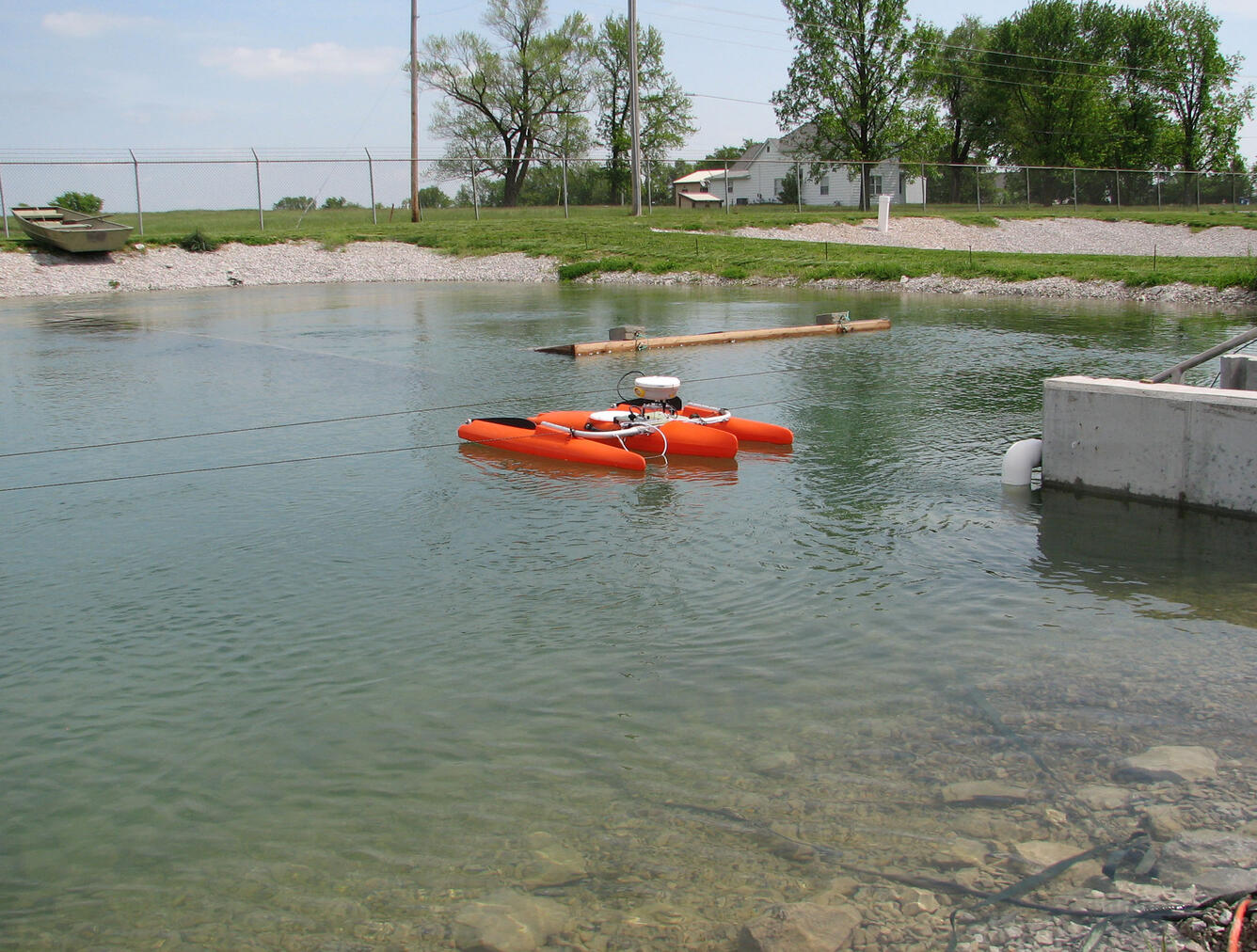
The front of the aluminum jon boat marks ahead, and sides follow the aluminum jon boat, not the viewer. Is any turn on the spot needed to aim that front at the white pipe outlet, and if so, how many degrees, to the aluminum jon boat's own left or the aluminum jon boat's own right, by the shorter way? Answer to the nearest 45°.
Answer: approximately 135° to the aluminum jon boat's own left

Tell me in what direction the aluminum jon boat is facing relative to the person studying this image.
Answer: facing away from the viewer and to the left of the viewer

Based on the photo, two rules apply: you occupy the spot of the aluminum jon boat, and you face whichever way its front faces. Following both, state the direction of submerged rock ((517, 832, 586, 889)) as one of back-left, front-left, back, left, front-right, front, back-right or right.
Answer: back-left

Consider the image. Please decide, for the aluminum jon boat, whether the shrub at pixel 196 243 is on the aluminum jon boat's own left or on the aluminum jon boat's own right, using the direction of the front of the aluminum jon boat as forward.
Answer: on the aluminum jon boat's own right

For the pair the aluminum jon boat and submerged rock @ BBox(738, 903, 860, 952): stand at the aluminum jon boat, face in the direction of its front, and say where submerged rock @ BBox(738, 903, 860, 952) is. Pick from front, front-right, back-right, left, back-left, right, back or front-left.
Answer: back-left

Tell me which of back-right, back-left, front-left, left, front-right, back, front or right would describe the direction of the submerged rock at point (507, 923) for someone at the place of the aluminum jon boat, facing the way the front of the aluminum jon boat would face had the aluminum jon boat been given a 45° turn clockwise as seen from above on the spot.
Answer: back
